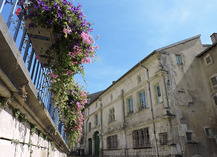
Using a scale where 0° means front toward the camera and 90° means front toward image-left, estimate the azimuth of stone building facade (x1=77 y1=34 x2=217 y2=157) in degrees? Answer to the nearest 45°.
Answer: approximately 45°
